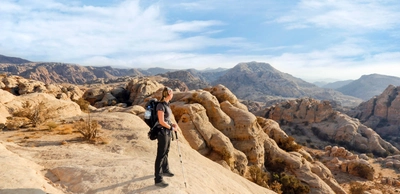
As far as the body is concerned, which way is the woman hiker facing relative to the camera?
to the viewer's right

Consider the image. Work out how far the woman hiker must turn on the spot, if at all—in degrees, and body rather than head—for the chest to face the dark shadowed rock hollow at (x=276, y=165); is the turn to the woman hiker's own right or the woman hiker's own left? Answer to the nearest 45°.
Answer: approximately 45° to the woman hiker's own left

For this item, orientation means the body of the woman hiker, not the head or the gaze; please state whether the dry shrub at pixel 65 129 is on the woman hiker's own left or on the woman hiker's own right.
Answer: on the woman hiker's own left

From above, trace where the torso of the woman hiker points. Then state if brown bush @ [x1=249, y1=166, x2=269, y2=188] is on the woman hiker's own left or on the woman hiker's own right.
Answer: on the woman hiker's own left

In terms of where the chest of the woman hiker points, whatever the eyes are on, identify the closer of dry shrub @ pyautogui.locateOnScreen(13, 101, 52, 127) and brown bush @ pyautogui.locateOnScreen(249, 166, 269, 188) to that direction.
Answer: the brown bush

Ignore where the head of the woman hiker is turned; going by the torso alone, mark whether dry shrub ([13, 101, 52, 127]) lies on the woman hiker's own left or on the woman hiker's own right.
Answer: on the woman hiker's own left

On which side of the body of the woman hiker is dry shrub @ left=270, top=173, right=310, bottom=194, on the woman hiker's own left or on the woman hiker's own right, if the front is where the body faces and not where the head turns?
on the woman hiker's own left

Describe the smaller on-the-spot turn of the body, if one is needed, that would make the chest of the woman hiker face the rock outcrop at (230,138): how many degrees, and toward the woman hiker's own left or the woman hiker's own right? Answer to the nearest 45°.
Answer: approximately 90° to the woman hiker's own left

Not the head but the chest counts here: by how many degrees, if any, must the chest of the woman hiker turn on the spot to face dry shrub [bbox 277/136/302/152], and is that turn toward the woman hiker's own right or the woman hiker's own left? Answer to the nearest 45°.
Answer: approximately 45° to the woman hiker's own left
